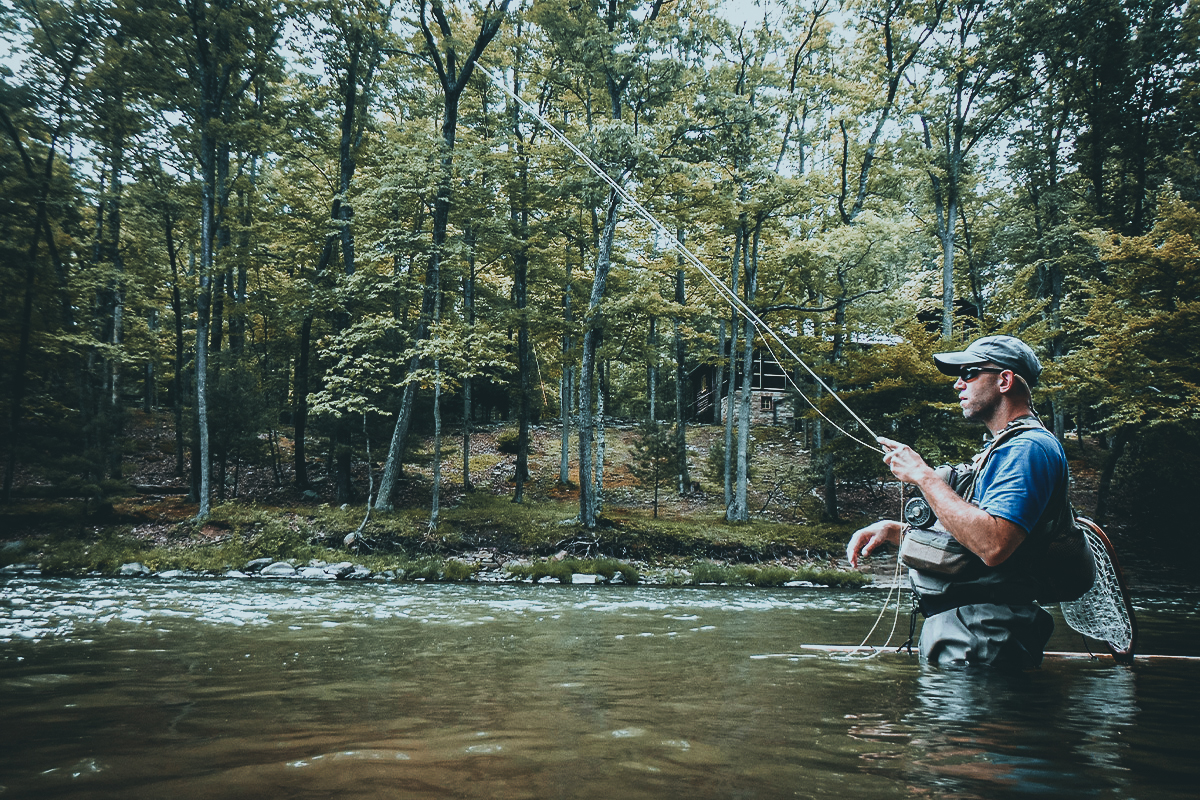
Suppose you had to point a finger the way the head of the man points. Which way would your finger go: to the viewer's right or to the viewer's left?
to the viewer's left

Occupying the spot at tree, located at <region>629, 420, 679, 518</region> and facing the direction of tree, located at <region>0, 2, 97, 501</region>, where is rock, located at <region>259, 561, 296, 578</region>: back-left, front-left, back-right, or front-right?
front-left

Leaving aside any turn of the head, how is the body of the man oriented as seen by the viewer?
to the viewer's left

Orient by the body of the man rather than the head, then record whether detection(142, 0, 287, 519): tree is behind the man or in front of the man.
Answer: in front

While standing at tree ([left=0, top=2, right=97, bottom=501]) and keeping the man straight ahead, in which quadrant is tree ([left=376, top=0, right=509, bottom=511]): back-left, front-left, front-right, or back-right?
front-left

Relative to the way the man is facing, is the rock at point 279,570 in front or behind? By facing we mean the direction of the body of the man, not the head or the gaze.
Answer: in front

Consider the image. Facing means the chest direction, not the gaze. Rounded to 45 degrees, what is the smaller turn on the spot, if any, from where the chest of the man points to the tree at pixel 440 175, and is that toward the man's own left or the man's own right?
approximately 45° to the man's own right

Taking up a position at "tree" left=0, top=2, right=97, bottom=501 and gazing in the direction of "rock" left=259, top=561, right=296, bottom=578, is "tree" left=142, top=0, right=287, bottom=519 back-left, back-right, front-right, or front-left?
front-left
